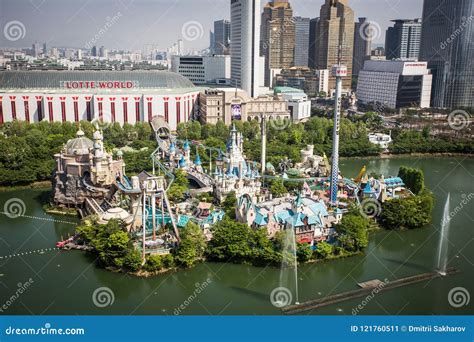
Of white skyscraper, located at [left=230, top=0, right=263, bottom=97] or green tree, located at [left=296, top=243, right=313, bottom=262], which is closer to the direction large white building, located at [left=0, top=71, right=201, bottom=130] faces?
the green tree

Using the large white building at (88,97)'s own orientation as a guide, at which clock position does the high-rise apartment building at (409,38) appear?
The high-rise apartment building is roughly at 8 o'clock from the large white building.

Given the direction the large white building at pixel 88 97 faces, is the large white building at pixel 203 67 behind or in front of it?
behind

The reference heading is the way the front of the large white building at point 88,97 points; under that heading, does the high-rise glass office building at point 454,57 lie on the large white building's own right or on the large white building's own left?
on the large white building's own left

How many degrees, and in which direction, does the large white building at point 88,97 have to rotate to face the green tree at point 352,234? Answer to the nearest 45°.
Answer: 0° — it already faces it

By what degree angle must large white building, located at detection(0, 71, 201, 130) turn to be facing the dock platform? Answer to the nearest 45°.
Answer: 0° — it already faces it

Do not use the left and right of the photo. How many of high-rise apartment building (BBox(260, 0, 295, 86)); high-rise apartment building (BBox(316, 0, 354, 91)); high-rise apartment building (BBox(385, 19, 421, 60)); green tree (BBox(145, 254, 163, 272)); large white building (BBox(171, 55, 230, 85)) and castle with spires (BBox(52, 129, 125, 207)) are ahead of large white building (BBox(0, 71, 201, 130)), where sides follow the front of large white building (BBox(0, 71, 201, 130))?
2

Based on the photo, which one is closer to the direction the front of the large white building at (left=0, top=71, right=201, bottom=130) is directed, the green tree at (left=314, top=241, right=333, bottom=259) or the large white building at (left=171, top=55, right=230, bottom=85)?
the green tree

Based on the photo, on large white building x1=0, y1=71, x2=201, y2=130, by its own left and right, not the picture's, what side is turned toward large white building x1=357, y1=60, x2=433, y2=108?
left

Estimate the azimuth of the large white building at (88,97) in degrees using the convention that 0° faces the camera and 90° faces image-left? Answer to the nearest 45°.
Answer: approximately 0°

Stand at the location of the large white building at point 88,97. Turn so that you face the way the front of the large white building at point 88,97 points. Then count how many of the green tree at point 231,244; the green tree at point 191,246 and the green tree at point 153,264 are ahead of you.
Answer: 3

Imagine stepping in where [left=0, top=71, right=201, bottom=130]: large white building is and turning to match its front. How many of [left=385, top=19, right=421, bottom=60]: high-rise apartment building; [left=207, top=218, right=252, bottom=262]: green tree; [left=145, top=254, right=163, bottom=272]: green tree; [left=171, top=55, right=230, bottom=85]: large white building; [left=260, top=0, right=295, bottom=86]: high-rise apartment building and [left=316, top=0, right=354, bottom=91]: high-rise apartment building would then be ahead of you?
2

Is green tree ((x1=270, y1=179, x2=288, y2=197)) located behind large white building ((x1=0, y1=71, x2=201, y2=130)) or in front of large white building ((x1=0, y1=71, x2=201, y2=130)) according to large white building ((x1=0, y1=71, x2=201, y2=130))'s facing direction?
in front
